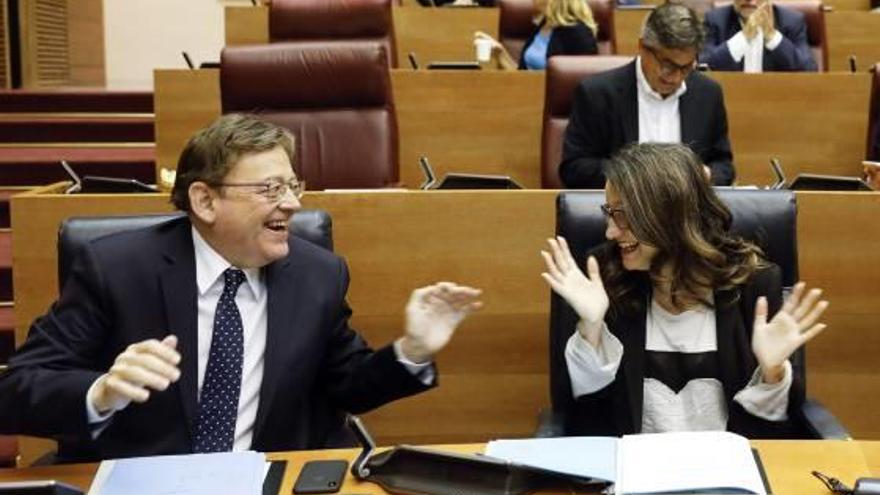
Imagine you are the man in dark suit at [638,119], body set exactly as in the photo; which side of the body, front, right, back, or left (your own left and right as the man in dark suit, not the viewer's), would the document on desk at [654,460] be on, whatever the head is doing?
front

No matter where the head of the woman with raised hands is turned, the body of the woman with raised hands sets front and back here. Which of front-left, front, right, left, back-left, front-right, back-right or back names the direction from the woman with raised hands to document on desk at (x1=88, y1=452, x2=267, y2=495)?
front-right

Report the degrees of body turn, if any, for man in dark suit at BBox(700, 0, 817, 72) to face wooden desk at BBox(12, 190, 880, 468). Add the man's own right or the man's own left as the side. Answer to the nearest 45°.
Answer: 0° — they already face it

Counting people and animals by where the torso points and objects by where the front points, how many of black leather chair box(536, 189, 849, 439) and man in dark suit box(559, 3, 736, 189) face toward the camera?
2

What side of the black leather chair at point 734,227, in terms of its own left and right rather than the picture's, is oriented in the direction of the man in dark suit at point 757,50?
back

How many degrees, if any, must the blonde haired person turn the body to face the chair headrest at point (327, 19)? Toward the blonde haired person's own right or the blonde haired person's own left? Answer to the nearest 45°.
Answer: approximately 45° to the blonde haired person's own right

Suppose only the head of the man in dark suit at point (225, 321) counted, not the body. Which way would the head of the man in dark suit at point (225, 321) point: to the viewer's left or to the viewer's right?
to the viewer's right

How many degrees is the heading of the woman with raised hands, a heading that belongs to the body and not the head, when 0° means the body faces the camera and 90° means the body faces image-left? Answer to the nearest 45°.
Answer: approximately 0°
